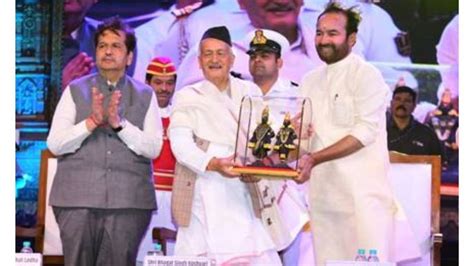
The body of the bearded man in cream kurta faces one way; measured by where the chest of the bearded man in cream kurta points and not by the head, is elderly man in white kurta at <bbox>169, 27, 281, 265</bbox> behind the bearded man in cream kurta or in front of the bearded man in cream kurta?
in front

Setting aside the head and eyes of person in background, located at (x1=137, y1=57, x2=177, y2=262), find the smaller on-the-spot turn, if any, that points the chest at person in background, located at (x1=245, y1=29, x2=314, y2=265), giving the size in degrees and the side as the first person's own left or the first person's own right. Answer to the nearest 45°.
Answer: approximately 90° to the first person's own left

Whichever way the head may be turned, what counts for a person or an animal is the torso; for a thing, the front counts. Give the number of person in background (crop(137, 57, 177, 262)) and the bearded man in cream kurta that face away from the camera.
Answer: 0

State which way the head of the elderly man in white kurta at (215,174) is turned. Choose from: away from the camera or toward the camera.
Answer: toward the camera

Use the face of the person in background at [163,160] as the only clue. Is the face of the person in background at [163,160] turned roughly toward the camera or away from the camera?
toward the camera

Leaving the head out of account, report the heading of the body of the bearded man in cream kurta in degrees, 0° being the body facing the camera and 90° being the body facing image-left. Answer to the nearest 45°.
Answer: approximately 45°

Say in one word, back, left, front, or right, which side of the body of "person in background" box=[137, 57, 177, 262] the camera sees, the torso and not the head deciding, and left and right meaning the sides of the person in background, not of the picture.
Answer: front

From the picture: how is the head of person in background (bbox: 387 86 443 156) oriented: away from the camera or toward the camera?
toward the camera

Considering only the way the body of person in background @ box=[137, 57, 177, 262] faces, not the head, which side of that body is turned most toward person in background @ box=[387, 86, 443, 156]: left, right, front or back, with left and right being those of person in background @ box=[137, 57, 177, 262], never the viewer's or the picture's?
left

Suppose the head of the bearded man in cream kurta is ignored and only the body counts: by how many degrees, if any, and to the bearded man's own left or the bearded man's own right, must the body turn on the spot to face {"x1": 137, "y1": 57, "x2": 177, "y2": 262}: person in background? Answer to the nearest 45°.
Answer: approximately 45° to the bearded man's own right
